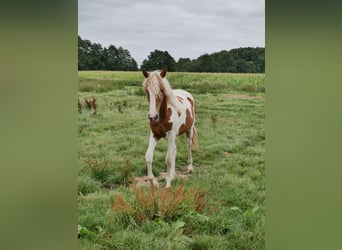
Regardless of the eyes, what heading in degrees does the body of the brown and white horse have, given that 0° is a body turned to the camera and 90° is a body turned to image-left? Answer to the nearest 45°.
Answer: approximately 45°
